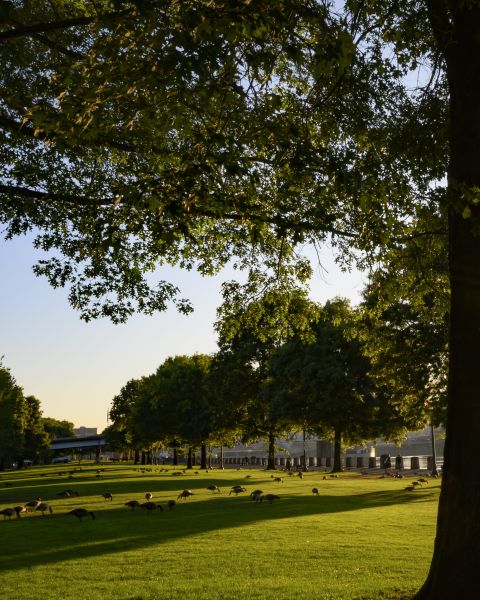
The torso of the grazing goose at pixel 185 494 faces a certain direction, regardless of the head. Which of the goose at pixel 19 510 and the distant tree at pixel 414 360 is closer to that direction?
the goose

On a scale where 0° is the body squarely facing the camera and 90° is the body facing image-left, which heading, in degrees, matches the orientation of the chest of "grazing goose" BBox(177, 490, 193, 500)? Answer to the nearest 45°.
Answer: approximately 90°

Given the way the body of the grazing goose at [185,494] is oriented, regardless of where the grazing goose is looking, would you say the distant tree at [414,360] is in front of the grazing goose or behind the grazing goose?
behind

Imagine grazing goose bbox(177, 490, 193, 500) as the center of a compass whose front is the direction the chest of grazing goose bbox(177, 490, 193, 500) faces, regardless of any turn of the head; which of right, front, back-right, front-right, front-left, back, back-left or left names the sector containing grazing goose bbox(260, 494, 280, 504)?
back-left

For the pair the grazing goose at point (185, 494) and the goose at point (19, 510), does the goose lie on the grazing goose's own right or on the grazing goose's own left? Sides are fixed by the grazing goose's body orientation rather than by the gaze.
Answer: on the grazing goose's own left

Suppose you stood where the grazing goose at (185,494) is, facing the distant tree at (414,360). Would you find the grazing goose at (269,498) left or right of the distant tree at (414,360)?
right
